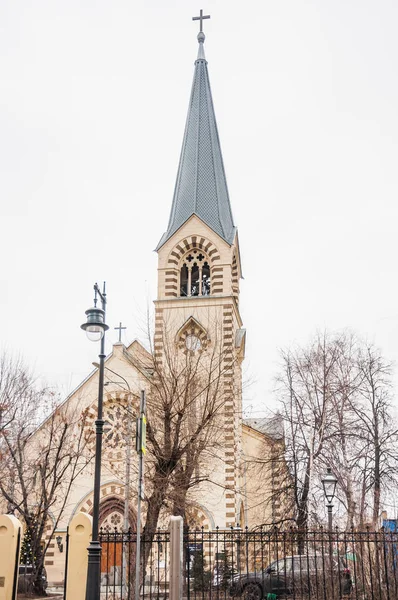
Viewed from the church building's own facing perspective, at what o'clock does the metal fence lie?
The metal fence is roughly at 12 o'clock from the church building.

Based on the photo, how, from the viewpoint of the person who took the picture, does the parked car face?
facing to the left of the viewer

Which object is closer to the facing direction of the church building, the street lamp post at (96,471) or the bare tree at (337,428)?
the street lamp post

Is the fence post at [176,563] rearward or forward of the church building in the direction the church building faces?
forward

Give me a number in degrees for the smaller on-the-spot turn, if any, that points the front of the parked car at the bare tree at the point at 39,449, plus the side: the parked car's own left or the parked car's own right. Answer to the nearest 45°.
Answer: approximately 45° to the parked car's own right

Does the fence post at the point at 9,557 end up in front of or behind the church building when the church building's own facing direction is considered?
in front

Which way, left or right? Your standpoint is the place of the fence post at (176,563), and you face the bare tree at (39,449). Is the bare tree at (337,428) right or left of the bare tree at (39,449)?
right

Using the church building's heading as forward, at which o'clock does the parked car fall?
The parked car is roughly at 12 o'clock from the church building.

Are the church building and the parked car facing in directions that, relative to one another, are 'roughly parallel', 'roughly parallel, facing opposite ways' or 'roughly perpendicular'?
roughly perpendicular
